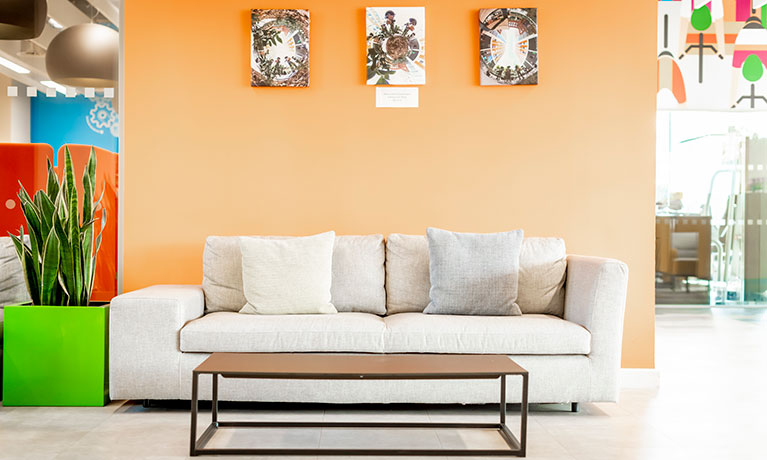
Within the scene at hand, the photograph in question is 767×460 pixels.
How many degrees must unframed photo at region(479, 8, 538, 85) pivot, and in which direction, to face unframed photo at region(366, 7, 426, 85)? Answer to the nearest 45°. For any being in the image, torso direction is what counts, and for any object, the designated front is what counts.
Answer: approximately 90° to its right

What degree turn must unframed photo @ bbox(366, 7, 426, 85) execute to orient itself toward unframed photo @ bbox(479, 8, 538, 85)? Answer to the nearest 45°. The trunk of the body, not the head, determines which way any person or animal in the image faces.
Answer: approximately 90° to its left

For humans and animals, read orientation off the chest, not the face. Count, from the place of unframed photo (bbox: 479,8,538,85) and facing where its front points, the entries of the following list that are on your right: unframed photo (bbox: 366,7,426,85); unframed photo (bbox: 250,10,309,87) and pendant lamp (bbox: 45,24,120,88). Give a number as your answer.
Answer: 3

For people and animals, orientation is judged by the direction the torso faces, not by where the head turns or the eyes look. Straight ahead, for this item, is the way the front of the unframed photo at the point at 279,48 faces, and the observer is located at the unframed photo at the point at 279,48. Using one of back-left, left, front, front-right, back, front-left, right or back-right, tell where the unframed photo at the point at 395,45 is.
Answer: left

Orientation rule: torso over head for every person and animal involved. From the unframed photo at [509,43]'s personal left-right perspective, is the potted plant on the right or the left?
on its right

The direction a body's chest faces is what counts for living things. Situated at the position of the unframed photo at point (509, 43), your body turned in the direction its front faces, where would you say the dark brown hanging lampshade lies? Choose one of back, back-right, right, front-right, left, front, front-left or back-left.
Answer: right

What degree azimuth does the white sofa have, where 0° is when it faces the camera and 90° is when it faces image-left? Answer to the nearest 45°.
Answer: approximately 0°

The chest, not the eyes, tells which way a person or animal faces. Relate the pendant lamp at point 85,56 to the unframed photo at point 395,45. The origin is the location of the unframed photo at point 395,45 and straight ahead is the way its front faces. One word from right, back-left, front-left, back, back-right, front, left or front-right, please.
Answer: right

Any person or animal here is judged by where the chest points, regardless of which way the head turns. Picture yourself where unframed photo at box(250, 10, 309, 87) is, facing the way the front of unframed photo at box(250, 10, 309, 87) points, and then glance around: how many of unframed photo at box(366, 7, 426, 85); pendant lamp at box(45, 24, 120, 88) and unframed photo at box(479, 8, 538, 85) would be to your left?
2
